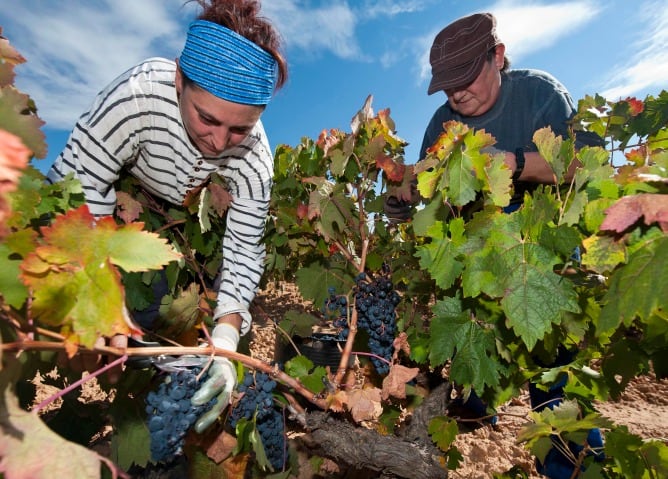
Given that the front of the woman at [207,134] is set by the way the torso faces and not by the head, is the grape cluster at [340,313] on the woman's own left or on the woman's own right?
on the woman's own left

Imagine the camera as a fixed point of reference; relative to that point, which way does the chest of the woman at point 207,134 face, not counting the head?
toward the camera

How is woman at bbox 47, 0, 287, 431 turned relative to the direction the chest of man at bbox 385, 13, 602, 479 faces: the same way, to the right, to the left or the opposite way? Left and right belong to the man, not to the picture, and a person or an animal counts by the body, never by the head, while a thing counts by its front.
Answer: to the left

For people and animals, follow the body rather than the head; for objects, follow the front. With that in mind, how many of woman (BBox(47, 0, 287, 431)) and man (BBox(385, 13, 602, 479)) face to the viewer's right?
0

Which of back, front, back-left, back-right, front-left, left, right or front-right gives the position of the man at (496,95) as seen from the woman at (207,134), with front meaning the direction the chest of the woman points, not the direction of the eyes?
left

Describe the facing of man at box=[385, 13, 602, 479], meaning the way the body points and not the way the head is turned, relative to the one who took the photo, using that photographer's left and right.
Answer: facing the viewer and to the left of the viewer
